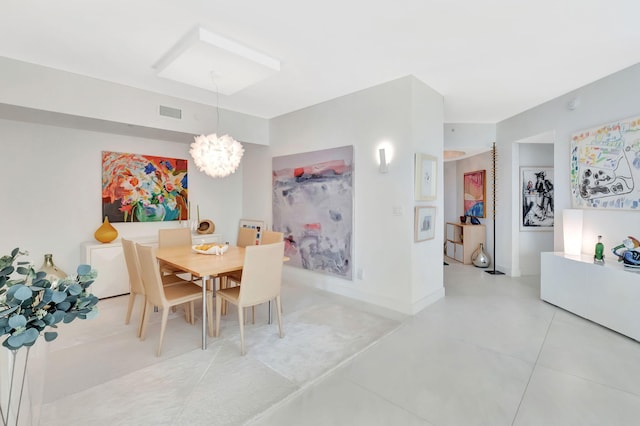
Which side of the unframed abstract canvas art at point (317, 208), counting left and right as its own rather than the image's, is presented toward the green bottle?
left

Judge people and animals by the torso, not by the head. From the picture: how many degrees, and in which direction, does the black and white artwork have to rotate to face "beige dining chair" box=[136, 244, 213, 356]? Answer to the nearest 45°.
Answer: approximately 45° to its right

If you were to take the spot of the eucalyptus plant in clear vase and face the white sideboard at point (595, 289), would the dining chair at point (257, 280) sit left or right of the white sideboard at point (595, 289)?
left

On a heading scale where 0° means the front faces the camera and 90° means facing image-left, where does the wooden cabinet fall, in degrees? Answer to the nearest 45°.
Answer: approximately 45°

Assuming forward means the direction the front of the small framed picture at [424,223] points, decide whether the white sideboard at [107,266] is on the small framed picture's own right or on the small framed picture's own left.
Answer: on the small framed picture's own right

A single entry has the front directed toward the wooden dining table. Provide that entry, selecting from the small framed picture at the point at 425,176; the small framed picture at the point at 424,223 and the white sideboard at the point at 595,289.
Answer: the white sideboard

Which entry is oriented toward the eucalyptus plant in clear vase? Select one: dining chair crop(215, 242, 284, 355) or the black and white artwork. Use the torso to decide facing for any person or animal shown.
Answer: the black and white artwork

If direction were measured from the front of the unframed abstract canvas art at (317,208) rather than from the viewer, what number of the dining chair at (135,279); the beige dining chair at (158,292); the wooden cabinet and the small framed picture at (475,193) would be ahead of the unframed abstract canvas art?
2

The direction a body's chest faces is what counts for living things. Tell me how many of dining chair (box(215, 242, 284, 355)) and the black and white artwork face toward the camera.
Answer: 1
